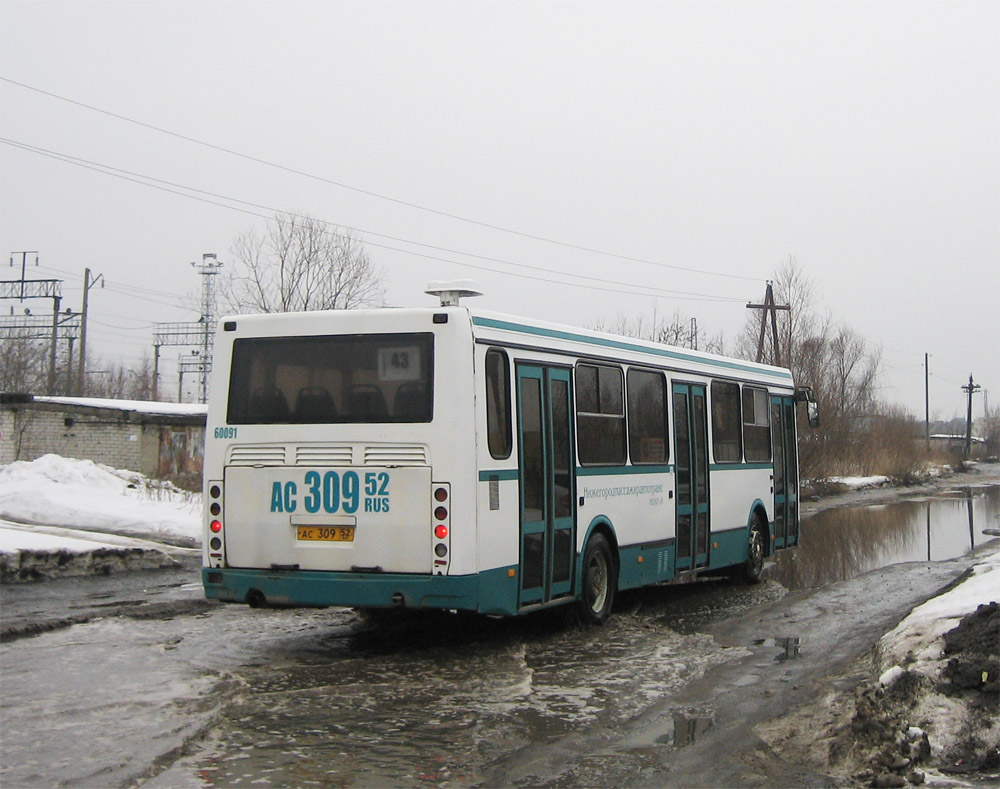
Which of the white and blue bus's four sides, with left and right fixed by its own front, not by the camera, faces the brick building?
left

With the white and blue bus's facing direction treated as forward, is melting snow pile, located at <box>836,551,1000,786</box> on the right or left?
on its right

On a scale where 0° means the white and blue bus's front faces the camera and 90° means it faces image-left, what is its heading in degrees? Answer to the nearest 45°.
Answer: approximately 225°

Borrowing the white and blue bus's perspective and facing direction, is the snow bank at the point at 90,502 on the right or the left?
on its left
